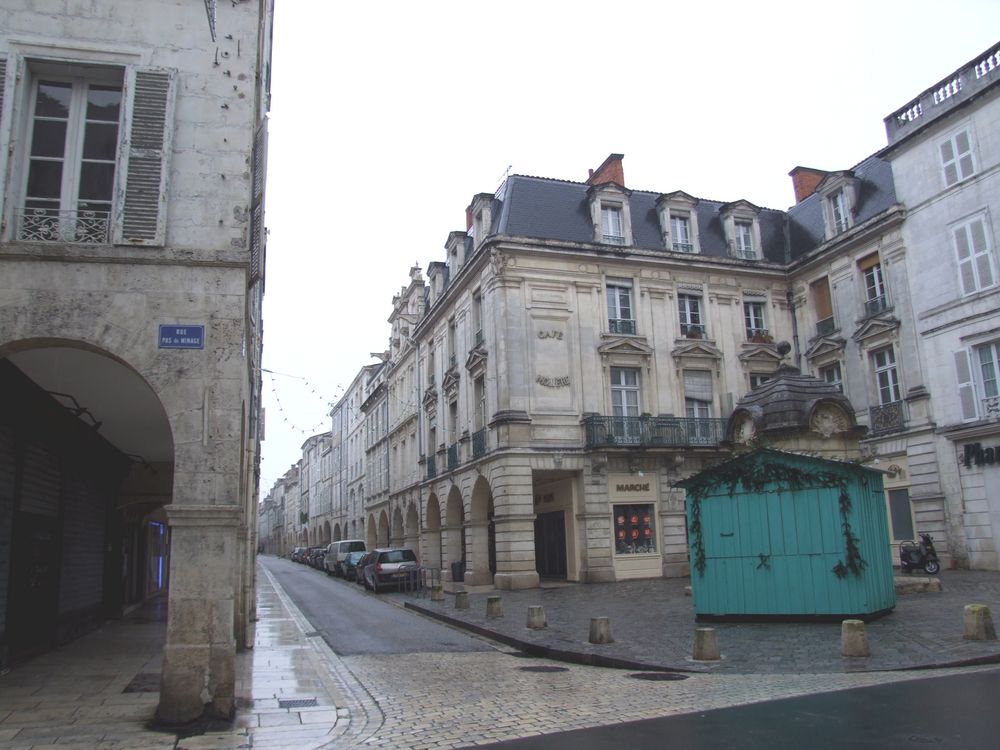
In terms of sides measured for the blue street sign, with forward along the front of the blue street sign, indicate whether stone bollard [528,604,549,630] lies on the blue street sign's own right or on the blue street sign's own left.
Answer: on the blue street sign's own left

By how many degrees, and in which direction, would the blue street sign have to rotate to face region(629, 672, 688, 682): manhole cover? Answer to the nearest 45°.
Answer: approximately 90° to its left

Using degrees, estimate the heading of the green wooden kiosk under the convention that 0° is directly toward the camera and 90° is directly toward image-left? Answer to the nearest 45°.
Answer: approximately 0°

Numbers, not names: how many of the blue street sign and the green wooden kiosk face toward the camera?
2

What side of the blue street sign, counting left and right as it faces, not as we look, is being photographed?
front

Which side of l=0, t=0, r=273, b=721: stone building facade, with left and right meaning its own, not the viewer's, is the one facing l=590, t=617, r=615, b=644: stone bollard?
left

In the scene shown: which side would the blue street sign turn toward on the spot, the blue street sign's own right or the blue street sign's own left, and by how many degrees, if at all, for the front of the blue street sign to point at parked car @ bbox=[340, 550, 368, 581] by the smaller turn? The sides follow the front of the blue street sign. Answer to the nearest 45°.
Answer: approximately 180°

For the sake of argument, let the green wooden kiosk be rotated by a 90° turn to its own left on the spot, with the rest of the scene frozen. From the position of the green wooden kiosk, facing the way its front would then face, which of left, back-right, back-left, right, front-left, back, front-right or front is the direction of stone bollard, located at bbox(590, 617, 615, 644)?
back-right

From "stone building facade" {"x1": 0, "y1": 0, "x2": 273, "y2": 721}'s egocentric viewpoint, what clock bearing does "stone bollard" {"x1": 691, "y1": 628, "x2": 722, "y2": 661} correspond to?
The stone bollard is roughly at 9 o'clock from the stone building facade.

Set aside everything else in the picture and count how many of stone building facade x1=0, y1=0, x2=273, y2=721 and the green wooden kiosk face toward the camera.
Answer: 2

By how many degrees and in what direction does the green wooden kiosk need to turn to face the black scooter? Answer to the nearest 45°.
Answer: approximately 180°

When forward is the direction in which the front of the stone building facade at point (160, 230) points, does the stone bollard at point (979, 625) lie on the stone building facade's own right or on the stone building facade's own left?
on the stone building facade's own left

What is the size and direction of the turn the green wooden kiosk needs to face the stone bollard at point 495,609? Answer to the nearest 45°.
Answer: approximately 90° to its right

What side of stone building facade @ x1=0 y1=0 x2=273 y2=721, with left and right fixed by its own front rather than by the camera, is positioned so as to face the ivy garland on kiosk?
left

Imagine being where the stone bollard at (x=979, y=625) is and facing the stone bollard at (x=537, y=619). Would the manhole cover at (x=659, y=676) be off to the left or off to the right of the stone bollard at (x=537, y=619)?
left

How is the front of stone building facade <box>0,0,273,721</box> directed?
toward the camera
